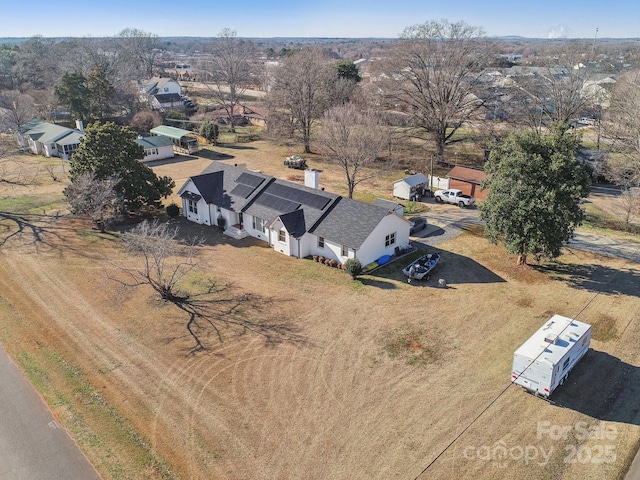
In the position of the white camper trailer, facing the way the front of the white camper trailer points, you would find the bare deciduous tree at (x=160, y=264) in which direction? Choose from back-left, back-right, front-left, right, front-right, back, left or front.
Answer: back-left

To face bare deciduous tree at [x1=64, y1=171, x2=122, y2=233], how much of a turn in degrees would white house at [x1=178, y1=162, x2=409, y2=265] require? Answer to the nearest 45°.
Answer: approximately 45° to its right

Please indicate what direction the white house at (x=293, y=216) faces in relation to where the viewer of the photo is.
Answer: facing the viewer and to the left of the viewer

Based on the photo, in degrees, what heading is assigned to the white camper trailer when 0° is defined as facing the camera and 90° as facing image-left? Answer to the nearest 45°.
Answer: approximately 225°

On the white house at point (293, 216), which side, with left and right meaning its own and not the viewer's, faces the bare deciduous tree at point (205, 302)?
front

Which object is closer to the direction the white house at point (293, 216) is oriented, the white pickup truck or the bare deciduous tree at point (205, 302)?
the bare deciduous tree

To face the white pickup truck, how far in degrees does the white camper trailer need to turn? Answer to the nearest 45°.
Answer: approximately 45° to its left

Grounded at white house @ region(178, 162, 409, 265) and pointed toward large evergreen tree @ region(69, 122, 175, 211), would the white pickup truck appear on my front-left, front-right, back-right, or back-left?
back-right

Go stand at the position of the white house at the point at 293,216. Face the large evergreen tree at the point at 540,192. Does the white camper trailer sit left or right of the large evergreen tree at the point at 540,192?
right

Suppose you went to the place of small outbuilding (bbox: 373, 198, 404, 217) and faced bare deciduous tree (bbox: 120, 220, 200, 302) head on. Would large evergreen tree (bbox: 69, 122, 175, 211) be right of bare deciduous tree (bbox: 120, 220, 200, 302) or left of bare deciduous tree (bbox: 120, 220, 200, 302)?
right
